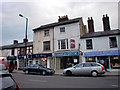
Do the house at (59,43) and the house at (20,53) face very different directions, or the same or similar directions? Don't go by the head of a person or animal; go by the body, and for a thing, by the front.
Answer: same or similar directions

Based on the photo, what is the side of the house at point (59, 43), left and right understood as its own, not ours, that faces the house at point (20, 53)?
right

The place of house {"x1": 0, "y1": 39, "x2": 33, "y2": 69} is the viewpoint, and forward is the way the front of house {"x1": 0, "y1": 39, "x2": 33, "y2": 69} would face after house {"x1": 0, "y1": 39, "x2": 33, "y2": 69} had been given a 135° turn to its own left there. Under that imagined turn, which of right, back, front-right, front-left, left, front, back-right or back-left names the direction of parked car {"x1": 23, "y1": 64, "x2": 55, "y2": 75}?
right

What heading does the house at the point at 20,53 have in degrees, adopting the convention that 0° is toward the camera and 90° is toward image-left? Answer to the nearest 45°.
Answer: approximately 45°

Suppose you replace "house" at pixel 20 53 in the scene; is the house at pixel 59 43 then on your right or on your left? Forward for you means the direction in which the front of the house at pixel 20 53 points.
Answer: on your left

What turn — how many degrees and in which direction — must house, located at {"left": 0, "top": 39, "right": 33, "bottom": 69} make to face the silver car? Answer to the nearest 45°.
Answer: approximately 45° to its left

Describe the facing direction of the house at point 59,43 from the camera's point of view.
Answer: facing the viewer and to the left of the viewer

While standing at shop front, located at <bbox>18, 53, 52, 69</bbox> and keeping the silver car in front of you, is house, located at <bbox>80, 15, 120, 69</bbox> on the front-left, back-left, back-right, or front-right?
front-left

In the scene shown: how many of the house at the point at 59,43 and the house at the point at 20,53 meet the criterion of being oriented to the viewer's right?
0
